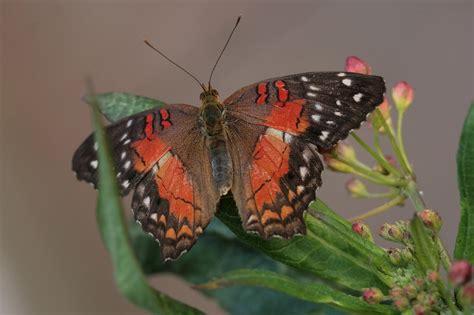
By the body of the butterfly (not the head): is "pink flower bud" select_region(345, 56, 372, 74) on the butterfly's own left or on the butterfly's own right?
on the butterfly's own right

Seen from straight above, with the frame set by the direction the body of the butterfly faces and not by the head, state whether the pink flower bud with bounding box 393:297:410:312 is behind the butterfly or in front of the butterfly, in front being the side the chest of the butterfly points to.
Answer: behind

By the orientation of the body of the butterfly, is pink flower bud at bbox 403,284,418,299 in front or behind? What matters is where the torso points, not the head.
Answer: behind

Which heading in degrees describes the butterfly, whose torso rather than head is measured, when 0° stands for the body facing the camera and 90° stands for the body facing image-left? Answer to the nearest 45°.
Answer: approximately 180°

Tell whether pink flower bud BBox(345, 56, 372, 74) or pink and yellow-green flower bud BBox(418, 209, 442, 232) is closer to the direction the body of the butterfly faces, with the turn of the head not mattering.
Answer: the pink flower bud

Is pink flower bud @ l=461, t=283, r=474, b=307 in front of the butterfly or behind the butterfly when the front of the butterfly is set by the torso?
behind

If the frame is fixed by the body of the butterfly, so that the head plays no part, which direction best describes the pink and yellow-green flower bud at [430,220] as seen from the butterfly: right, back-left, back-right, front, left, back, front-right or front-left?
back-right

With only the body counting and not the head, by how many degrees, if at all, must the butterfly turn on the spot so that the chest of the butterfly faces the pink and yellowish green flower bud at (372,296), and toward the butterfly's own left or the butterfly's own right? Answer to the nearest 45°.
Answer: approximately 135° to the butterfly's own right

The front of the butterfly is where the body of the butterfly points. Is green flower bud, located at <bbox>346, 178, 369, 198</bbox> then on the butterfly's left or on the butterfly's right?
on the butterfly's right

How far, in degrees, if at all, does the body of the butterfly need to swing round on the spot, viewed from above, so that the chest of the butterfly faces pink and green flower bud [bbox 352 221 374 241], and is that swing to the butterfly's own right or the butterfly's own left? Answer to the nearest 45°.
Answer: approximately 135° to the butterfly's own right
